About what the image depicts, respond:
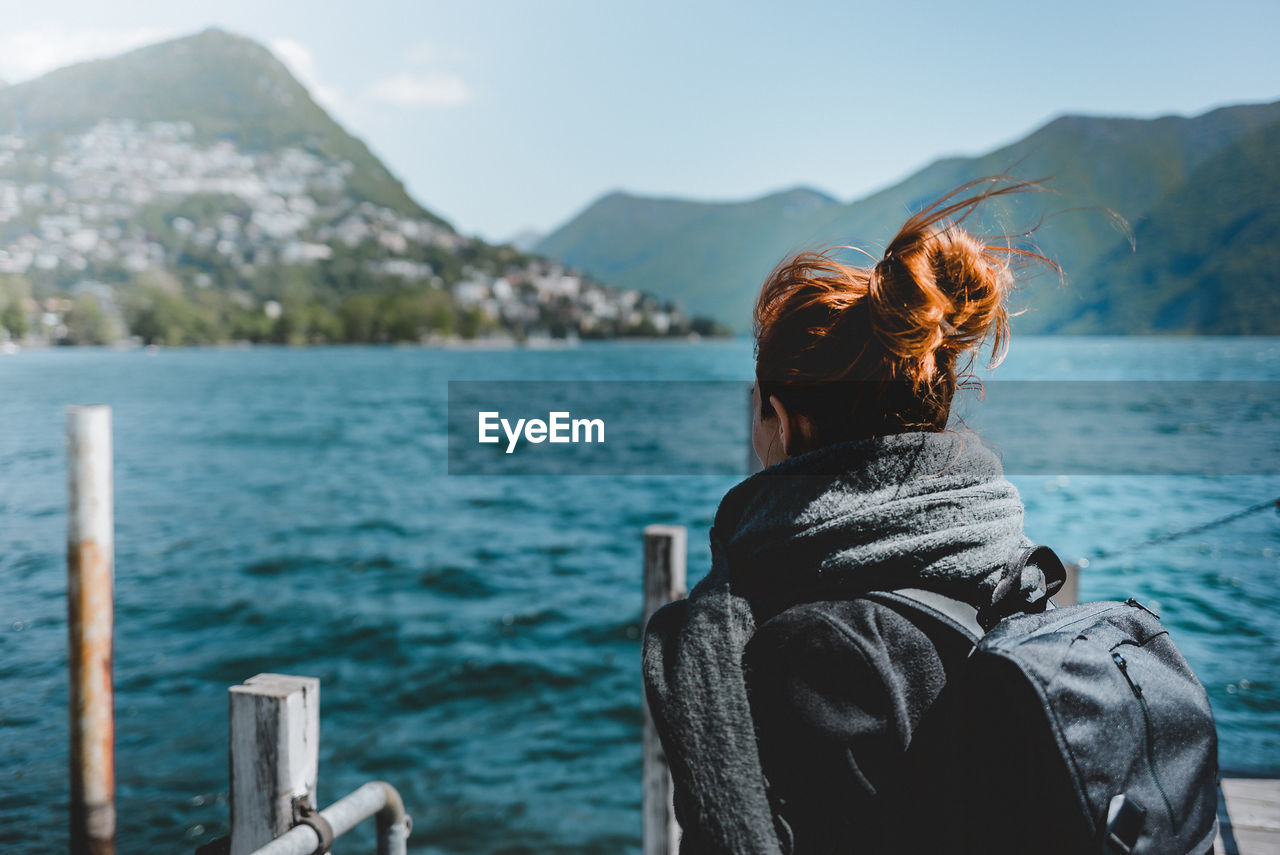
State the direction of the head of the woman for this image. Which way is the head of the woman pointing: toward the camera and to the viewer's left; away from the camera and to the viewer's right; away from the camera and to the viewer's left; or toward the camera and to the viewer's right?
away from the camera and to the viewer's left

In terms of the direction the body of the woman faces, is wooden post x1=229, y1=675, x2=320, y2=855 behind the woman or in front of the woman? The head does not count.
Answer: in front

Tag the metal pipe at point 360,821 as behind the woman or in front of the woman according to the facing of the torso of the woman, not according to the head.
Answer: in front

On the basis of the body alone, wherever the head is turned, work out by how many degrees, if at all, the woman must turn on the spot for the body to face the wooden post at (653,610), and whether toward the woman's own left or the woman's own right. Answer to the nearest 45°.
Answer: approximately 45° to the woman's own right

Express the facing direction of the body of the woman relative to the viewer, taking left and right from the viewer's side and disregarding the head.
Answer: facing away from the viewer and to the left of the viewer
